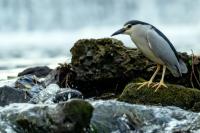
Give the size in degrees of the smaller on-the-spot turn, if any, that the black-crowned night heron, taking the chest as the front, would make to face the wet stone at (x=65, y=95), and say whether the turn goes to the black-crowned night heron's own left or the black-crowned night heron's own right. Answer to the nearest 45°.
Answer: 0° — it already faces it

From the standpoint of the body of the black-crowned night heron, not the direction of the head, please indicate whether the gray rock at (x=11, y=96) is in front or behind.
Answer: in front

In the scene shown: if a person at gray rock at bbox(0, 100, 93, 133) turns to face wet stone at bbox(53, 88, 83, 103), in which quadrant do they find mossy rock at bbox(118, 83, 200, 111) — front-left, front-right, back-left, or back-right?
front-right

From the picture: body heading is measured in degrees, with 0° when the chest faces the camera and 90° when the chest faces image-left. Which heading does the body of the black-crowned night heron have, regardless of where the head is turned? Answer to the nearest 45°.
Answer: approximately 90°

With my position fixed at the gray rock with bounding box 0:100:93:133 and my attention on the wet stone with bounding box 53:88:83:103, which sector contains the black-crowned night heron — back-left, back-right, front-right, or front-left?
front-right
